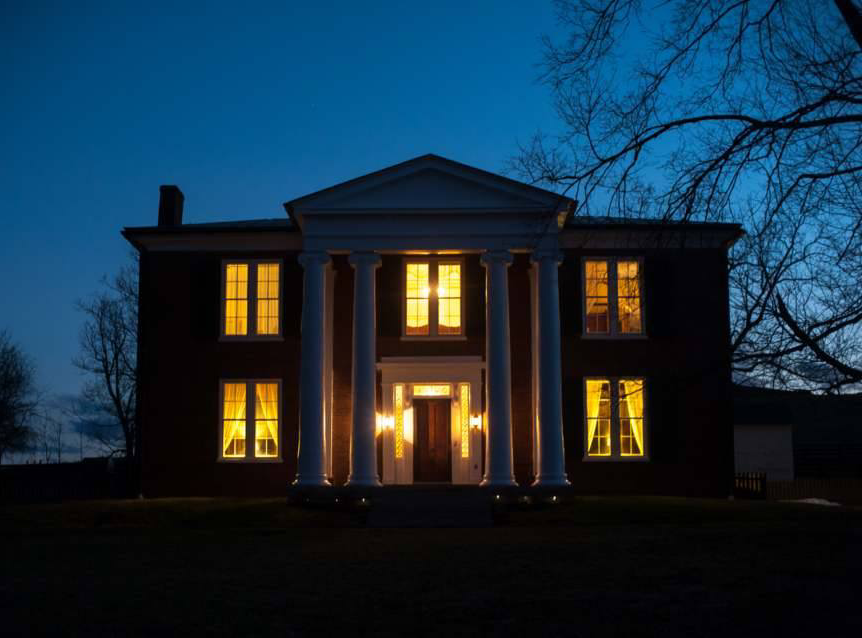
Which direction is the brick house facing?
toward the camera
